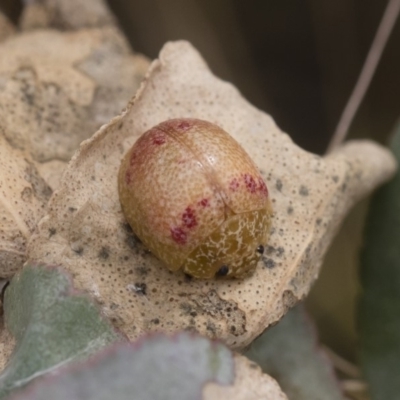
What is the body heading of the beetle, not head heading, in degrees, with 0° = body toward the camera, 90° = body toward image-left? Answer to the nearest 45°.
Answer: approximately 315°

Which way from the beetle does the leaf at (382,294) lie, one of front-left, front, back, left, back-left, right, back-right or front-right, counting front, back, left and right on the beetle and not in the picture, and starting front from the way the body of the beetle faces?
left
